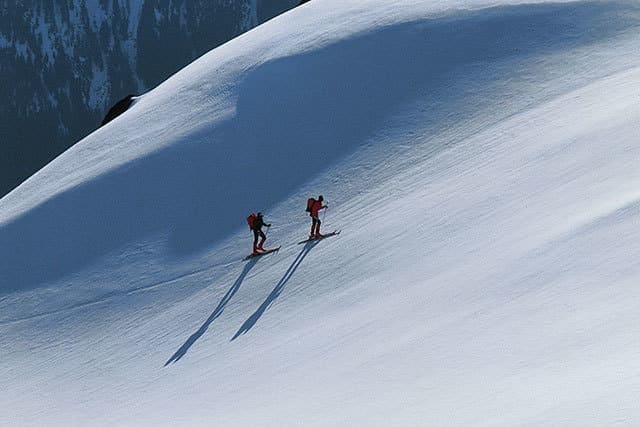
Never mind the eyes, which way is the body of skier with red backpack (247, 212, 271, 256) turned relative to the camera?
to the viewer's right

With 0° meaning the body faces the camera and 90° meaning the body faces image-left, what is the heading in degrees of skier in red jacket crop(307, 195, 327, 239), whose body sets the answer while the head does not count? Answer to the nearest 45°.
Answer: approximately 270°

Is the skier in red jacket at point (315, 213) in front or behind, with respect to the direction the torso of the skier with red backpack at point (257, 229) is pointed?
in front

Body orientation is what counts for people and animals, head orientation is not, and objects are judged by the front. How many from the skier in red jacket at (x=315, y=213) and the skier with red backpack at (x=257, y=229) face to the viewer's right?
2

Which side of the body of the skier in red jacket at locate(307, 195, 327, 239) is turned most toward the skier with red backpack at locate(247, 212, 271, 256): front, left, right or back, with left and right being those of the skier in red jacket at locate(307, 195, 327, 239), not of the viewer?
back
